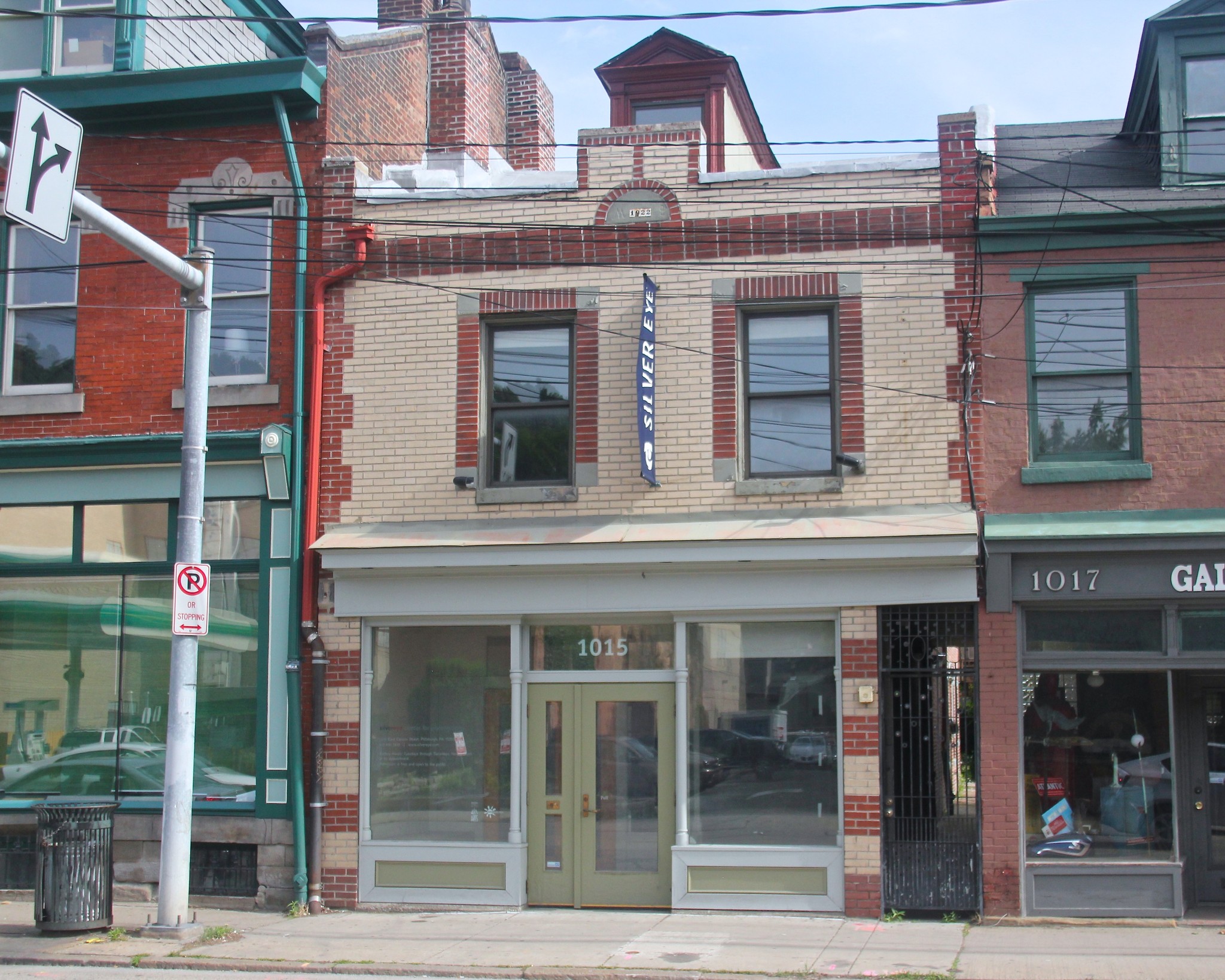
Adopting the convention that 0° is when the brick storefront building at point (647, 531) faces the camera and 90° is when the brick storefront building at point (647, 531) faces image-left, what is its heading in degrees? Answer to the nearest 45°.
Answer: approximately 0°

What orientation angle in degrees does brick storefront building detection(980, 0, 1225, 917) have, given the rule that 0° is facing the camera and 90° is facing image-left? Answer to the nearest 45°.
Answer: approximately 0°

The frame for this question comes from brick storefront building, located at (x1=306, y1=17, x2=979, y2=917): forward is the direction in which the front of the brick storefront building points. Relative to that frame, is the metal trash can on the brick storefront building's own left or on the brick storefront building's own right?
on the brick storefront building's own right

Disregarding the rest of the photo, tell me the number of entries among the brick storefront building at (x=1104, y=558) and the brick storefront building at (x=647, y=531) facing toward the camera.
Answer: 2

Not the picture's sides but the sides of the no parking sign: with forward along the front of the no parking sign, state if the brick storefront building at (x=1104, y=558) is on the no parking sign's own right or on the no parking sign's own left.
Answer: on the no parking sign's own left

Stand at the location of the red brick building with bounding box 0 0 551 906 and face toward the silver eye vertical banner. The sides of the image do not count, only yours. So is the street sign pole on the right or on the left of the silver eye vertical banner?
right

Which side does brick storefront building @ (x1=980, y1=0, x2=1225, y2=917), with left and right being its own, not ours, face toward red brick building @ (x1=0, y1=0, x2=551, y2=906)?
right

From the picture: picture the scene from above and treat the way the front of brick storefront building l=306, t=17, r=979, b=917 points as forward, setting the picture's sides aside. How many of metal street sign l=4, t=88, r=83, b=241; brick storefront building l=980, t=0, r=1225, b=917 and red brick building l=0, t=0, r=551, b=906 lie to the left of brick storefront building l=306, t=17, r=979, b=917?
1

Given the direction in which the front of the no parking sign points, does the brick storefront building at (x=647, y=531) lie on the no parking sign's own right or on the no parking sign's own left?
on the no parking sign's own left

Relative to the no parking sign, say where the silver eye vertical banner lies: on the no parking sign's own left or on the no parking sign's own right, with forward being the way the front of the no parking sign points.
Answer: on the no parking sign's own left

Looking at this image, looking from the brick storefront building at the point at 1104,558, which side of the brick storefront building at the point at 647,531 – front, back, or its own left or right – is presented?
left
